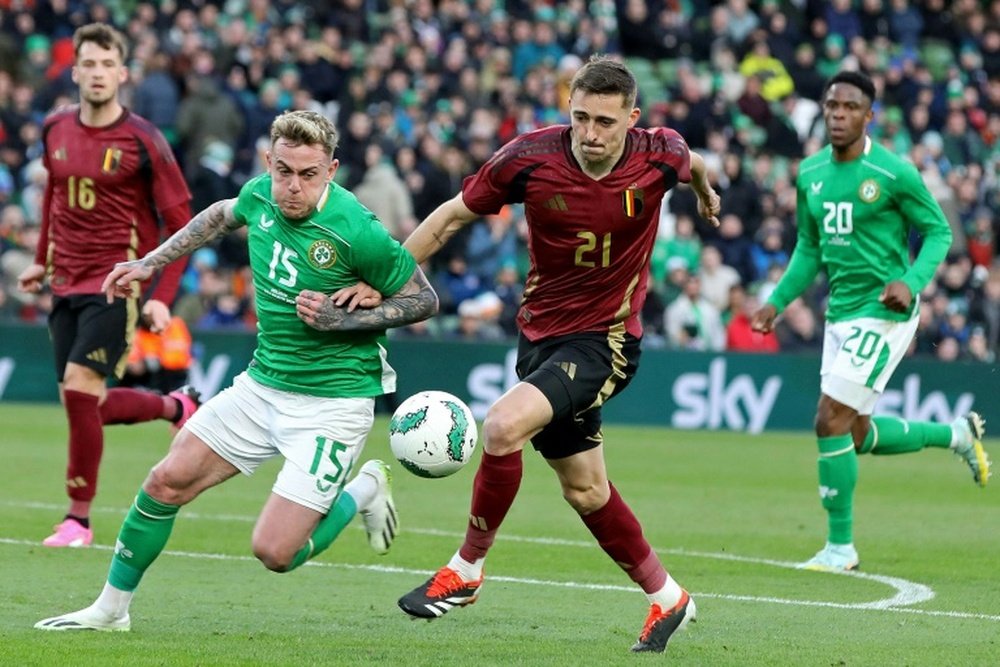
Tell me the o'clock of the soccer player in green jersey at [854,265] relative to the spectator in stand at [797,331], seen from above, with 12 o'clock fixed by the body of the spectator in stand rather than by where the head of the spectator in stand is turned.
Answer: The soccer player in green jersey is roughly at 12 o'clock from the spectator in stand.

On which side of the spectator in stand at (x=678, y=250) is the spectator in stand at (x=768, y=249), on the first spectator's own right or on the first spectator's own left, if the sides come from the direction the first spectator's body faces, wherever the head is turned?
on the first spectator's own left

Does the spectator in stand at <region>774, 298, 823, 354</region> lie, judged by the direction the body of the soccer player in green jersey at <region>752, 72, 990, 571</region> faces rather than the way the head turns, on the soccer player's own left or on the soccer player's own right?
on the soccer player's own right

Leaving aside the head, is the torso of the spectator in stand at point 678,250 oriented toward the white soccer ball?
yes

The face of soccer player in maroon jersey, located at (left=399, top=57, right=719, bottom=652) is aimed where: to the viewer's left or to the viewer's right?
to the viewer's left

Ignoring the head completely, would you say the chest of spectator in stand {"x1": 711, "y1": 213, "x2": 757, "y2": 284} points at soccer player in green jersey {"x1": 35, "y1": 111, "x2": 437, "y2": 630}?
yes

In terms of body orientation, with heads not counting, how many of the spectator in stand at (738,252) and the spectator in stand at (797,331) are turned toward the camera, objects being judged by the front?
2

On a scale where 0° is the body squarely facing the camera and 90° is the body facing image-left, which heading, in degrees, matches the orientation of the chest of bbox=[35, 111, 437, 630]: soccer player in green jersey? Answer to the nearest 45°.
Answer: approximately 45°
